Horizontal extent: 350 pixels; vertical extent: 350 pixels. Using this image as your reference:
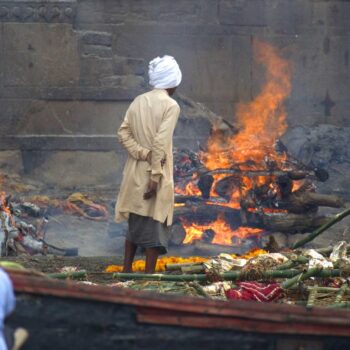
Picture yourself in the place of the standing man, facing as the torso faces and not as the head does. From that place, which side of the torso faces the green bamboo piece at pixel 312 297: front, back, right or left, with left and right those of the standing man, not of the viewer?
right

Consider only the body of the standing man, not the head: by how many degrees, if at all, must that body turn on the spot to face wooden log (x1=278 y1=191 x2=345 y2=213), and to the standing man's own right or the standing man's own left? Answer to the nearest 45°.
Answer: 0° — they already face it

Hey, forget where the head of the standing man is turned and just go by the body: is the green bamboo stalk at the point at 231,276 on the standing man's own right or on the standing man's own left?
on the standing man's own right

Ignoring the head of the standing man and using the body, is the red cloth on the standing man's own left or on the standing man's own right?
on the standing man's own right

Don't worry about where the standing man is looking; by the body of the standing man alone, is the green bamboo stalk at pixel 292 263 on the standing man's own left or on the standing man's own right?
on the standing man's own right

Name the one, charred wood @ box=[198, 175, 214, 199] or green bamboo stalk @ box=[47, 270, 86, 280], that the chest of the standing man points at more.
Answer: the charred wood

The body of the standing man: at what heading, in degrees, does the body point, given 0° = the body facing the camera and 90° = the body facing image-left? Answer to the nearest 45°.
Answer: approximately 225°

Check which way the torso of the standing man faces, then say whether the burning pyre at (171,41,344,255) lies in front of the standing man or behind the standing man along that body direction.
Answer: in front

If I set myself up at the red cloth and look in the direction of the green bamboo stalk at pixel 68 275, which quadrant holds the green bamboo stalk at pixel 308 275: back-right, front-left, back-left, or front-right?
back-right

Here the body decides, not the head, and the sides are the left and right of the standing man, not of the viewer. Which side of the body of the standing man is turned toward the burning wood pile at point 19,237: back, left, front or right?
left

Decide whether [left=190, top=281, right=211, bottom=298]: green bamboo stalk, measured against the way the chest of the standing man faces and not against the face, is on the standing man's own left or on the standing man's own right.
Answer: on the standing man's own right

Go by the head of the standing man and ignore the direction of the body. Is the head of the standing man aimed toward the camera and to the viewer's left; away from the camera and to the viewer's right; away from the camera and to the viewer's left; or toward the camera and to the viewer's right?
away from the camera and to the viewer's right
